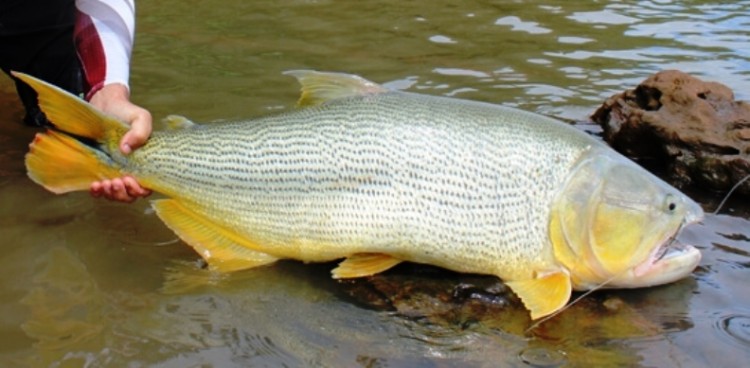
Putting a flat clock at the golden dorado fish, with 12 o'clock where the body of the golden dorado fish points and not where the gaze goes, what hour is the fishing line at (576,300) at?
The fishing line is roughly at 1 o'clock from the golden dorado fish.

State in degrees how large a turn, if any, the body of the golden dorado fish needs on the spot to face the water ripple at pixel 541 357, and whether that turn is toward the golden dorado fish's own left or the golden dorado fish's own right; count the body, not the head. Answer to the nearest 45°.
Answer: approximately 45° to the golden dorado fish's own right

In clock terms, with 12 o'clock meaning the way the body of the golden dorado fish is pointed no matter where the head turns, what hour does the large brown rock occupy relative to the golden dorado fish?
The large brown rock is roughly at 11 o'clock from the golden dorado fish.

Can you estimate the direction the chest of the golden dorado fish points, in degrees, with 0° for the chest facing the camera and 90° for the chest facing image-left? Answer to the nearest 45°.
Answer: approximately 270°
